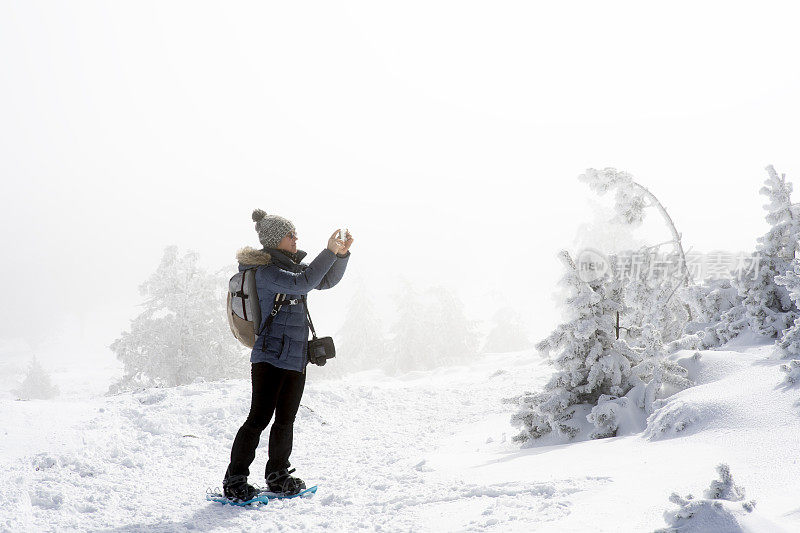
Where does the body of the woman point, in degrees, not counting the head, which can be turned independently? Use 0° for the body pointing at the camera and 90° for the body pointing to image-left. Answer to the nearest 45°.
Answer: approximately 270°

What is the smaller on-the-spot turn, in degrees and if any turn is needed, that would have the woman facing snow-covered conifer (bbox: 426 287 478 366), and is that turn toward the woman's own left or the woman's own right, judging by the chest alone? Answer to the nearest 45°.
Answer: approximately 90° to the woman's own left

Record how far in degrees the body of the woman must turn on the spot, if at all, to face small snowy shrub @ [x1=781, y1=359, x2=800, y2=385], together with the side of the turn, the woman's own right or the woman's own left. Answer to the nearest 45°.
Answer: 0° — they already face it

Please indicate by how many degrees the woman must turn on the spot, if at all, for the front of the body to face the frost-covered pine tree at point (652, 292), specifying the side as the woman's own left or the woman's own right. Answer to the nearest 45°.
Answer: approximately 45° to the woman's own left

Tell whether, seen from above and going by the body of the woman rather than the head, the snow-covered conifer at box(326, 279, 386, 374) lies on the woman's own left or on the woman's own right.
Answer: on the woman's own left

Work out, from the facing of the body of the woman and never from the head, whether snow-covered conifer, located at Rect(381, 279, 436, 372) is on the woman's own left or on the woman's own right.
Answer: on the woman's own left

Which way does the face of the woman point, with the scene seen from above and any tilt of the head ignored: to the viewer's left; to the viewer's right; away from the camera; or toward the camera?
to the viewer's right
